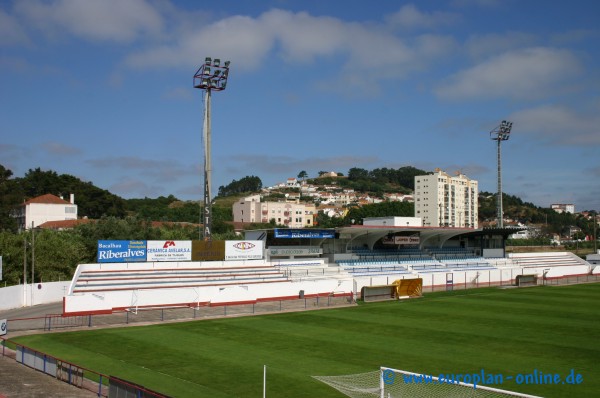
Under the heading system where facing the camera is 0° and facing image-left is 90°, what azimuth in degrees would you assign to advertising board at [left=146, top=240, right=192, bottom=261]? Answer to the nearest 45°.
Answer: approximately 0°

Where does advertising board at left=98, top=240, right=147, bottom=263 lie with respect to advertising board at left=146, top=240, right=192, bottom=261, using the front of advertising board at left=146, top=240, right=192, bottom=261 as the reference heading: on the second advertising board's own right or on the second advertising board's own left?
on the second advertising board's own right

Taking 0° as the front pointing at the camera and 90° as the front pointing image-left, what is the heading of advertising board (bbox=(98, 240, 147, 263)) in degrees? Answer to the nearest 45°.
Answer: approximately 0°

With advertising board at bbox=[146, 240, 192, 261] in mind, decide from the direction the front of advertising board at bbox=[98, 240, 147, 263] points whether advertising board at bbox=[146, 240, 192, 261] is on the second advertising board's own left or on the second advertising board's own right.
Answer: on the second advertising board's own left

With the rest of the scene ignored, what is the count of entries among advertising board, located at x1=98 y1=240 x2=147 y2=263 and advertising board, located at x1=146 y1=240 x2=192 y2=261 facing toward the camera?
2
